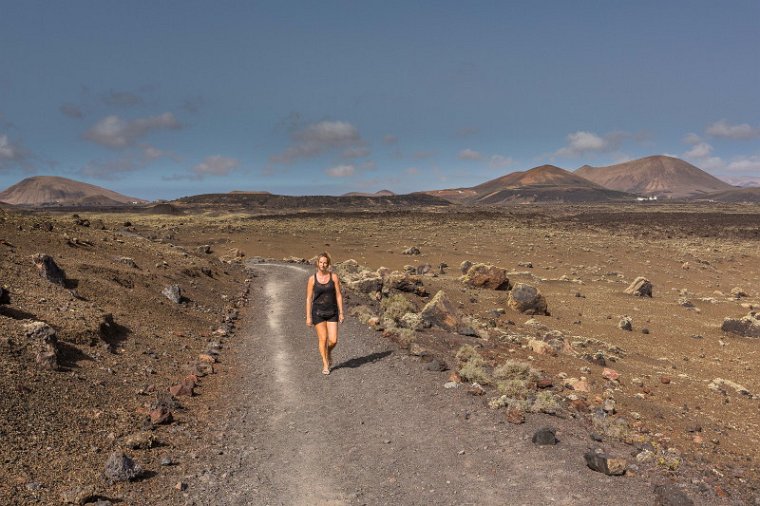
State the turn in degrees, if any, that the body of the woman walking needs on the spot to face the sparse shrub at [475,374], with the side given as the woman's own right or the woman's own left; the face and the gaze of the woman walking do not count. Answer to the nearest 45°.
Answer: approximately 45° to the woman's own left

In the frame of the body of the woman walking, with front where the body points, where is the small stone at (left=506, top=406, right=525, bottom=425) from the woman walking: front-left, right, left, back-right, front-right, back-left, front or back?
front-left

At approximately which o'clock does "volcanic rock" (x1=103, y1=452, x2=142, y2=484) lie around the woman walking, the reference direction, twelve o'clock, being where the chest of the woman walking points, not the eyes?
The volcanic rock is roughly at 1 o'clock from the woman walking.

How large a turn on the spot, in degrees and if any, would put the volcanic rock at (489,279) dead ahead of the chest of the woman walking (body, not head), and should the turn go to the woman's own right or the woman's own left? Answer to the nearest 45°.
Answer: approximately 135° to the woman's own left

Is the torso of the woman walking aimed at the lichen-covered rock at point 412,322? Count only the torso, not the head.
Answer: no

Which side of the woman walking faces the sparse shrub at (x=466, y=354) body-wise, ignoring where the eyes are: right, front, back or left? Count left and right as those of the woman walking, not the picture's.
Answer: left

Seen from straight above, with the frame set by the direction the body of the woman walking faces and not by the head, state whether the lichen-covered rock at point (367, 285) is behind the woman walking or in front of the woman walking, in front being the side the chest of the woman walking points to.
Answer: behind

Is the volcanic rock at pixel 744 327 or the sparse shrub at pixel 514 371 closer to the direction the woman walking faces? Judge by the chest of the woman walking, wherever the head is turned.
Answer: the sparse shrub

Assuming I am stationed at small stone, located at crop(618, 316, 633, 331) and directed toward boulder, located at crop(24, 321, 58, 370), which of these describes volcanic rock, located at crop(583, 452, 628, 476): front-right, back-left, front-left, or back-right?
front-left

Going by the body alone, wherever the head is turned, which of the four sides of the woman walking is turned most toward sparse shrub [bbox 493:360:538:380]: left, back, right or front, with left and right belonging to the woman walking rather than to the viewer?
left

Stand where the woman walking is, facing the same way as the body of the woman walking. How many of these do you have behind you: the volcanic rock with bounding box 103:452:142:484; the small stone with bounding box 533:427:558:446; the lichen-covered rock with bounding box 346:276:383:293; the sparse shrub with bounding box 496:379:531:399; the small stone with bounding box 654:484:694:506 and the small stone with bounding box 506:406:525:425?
1

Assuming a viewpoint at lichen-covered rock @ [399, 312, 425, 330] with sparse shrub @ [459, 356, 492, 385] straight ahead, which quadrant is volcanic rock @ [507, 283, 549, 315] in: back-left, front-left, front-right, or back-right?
back-left

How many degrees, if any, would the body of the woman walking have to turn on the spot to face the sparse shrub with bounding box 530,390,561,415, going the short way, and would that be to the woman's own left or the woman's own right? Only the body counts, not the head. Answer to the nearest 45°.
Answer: approximately 45° to the woman's own left

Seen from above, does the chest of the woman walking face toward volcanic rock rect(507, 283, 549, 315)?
no

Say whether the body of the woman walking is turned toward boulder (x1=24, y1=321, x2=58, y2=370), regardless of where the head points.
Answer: no

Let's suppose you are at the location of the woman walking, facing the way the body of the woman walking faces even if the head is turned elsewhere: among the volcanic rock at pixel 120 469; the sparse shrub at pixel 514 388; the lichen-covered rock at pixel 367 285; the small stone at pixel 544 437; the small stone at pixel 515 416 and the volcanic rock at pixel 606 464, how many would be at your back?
1

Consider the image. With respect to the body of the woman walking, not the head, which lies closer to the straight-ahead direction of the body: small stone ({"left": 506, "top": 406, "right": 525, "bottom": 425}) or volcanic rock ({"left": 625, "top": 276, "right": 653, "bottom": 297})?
the small stone

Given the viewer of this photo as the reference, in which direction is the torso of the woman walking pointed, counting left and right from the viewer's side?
facing the viewer
